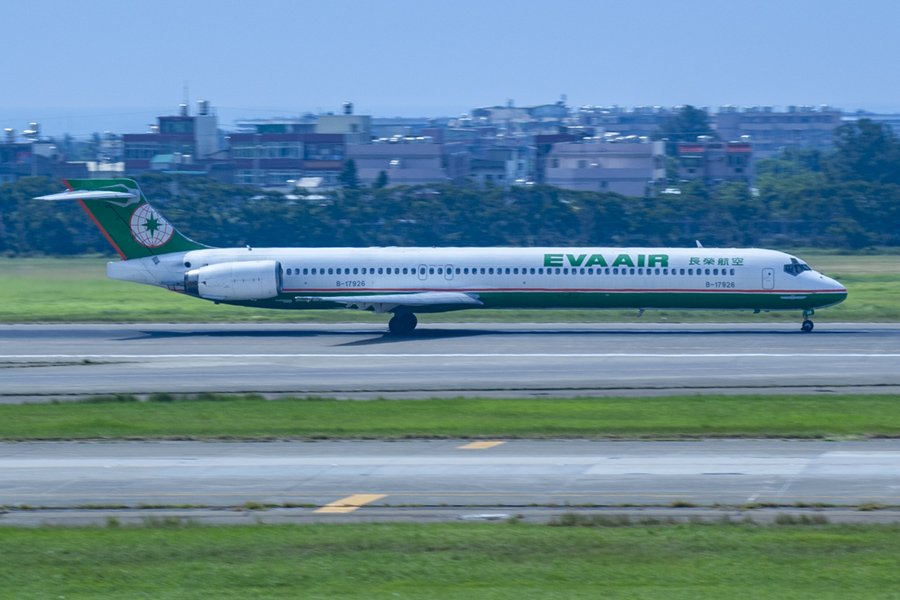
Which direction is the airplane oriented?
to the viewer's right
